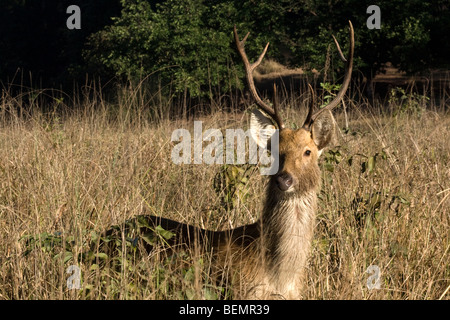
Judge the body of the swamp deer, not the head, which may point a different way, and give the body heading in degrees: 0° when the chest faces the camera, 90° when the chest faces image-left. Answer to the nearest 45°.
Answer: approximately 315°
